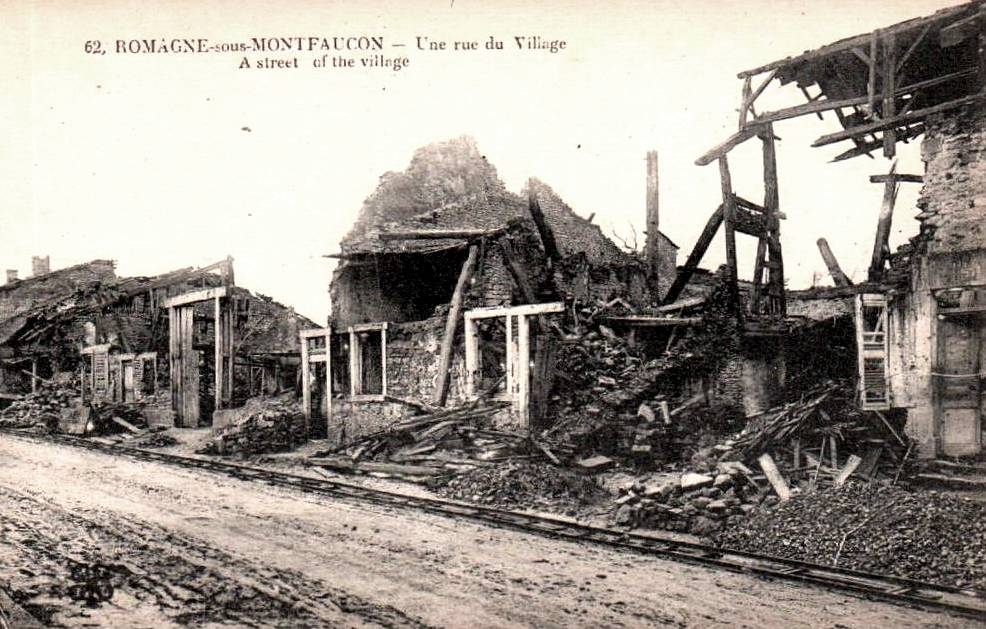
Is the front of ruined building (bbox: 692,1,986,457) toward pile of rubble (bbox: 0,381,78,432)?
no

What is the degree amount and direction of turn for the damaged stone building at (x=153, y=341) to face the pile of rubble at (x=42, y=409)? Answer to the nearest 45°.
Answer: approximately 45° to its right

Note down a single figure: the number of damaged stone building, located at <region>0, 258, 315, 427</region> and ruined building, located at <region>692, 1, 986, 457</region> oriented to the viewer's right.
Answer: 0

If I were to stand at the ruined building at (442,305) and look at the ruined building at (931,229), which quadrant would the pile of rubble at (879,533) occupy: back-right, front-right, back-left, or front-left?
front-right

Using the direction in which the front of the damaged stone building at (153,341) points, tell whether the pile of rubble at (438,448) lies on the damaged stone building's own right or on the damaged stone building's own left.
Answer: on the damaged stone building's own left

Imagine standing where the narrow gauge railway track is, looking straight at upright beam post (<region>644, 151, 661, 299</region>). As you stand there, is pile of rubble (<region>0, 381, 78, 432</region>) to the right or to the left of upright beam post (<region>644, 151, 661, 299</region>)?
left

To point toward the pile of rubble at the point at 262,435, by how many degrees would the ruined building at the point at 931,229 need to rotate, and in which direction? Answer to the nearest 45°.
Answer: approximately 45° to its right

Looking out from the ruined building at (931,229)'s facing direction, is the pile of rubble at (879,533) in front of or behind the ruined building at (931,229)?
in front

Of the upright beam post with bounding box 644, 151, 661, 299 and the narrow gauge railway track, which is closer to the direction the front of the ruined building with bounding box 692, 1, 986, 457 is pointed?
the narrow gauge railway track

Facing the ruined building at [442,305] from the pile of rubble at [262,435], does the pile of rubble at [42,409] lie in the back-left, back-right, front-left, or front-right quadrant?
back-left

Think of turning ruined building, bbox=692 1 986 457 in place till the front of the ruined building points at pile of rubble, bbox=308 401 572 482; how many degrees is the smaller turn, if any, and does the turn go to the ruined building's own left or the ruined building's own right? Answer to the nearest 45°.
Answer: approximately 45° to the ruined building's own right

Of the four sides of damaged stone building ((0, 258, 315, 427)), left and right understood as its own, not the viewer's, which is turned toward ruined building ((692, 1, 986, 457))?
left

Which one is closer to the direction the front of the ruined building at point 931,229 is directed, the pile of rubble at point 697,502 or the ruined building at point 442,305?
the pile of rubble
